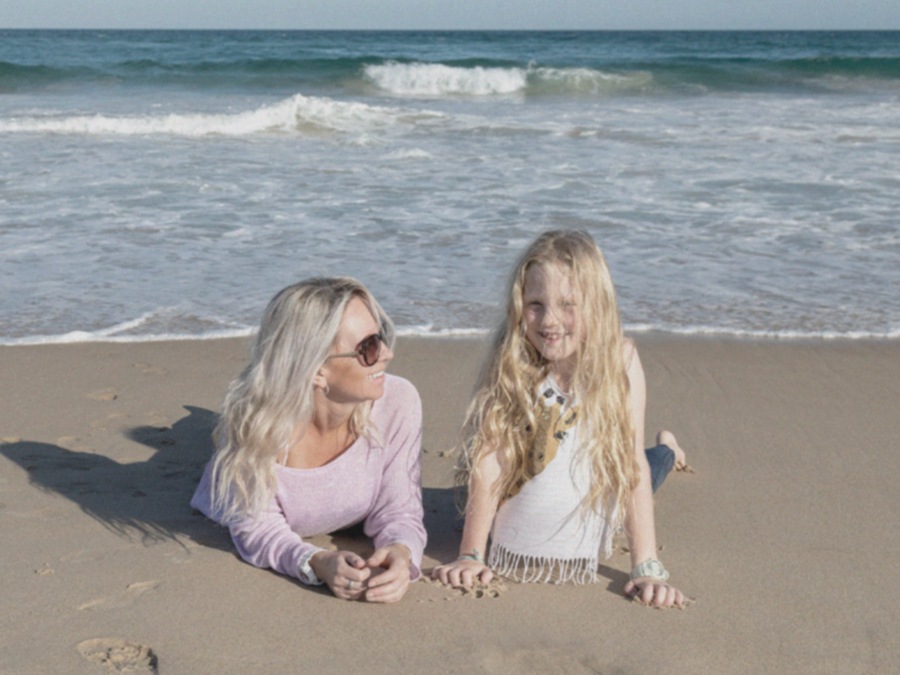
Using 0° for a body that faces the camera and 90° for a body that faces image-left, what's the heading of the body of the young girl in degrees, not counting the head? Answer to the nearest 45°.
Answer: approximately 0°

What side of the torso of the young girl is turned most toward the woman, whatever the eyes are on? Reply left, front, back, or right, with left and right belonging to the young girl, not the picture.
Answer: right
